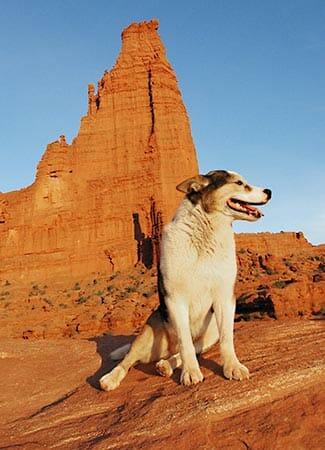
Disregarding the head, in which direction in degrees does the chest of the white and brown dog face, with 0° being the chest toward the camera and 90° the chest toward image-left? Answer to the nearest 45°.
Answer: approximately 315°
